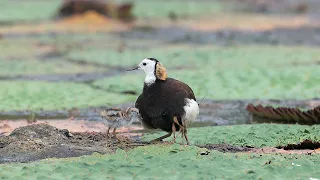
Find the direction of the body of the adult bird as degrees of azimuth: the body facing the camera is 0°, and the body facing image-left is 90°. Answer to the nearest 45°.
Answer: approximately 45°

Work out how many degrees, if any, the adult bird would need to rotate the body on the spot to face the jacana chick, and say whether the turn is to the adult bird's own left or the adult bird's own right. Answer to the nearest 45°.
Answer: approximately 45° to the adult bird's own right
